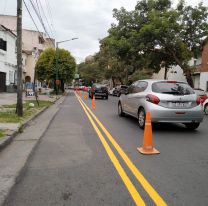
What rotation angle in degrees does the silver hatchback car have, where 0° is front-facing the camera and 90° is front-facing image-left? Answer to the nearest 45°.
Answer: approximately 135°

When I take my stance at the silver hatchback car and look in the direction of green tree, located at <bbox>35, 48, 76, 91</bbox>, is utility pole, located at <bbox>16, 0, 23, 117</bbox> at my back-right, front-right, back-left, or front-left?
front-left

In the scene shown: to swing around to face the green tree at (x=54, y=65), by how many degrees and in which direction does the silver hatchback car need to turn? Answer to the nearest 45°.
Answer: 0° — it already faces it

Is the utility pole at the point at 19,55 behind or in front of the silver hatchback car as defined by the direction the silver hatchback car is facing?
in front

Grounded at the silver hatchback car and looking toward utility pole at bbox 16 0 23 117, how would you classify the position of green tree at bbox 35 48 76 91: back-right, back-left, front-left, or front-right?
front-right
